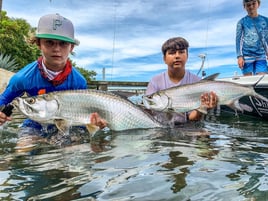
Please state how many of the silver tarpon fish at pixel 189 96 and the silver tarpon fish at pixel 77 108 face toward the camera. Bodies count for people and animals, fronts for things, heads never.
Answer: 0

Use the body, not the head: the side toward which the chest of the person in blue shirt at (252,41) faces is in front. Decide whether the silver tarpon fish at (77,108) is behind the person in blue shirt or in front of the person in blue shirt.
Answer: in front

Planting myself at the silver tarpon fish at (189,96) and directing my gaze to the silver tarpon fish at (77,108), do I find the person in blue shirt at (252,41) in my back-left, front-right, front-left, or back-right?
back-right

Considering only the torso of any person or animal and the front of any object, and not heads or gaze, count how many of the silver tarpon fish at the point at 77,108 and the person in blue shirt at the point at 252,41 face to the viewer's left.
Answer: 1

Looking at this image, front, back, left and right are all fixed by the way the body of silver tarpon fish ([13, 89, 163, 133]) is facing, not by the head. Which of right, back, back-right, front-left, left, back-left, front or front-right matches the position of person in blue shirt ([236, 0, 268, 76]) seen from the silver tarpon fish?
back-right

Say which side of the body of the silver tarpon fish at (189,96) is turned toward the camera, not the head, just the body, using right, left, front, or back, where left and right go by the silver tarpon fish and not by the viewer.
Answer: left

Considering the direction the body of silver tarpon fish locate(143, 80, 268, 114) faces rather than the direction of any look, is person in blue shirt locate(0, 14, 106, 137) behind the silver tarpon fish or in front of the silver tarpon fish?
in front

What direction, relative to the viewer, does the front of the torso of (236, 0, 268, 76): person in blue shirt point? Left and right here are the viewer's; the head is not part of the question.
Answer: facing the viewer

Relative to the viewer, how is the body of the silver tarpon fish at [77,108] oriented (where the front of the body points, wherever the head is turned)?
to the viewer's left

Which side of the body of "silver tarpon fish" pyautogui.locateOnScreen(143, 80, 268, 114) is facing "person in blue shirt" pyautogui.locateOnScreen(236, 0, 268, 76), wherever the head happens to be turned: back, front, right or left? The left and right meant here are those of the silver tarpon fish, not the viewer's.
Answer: right

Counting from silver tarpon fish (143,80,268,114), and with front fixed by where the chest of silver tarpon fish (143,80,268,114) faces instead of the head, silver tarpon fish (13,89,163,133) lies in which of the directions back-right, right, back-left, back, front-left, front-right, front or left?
front-left

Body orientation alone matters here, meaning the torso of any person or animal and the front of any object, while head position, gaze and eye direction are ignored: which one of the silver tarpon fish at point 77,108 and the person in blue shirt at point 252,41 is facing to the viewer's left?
the silver tarpon fish

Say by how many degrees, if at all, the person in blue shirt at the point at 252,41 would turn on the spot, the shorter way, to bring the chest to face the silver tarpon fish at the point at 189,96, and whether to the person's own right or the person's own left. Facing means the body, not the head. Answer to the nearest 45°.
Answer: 0° — they already face it

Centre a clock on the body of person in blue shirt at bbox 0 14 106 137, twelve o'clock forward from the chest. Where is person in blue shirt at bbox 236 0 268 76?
person in blue shirt at bbox 236 0 268 76 is roughly at 8 o'clock from person in blue shirt at bbox 0 14 106 137.
